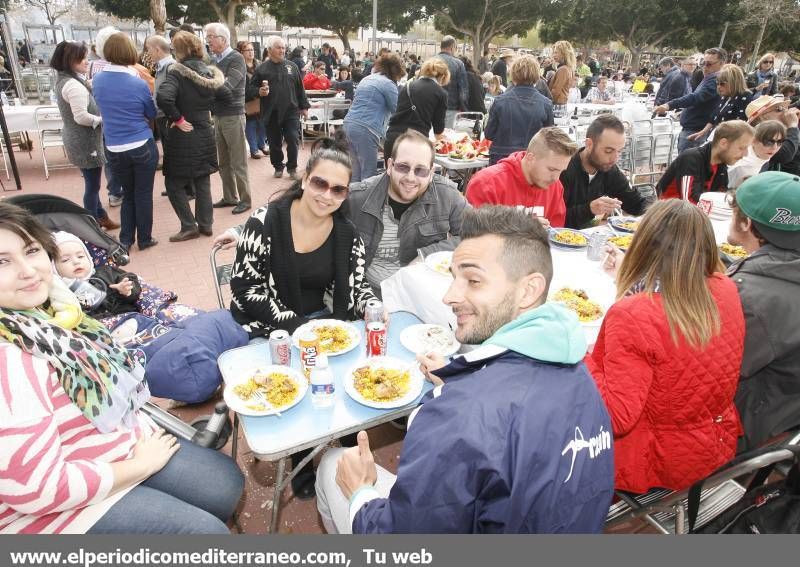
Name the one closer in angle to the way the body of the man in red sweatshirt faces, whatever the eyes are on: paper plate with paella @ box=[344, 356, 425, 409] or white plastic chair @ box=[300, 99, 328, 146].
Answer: the paper plate with paella

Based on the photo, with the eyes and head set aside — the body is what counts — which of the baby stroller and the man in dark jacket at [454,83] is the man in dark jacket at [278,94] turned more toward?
the baby stroller

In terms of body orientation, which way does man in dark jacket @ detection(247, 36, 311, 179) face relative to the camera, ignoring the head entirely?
toward the camera

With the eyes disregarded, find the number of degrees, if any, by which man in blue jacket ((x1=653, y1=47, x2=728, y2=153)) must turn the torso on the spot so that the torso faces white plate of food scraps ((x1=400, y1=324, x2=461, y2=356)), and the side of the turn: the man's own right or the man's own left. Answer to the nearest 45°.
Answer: approximately 90° to the man's own left

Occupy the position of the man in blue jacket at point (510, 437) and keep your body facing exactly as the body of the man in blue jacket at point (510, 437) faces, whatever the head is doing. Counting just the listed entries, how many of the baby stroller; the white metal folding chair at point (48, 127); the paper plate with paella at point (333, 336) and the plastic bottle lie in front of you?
4

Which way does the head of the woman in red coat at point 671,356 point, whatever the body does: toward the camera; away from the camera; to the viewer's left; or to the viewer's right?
away from the camera

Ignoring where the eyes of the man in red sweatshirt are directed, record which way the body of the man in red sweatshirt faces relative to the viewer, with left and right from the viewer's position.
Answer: facing the viewer and to the right of the viewer
